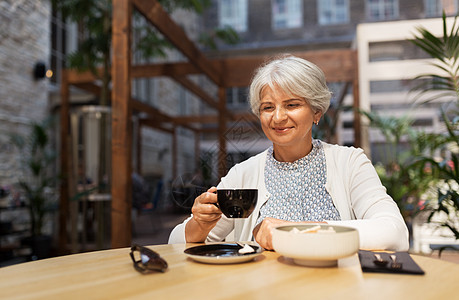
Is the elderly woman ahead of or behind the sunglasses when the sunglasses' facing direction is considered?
behind

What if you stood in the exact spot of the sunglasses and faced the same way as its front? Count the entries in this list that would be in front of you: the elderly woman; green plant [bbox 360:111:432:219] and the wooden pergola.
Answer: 0

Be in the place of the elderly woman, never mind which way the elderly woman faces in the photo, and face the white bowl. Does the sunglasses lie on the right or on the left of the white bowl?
right

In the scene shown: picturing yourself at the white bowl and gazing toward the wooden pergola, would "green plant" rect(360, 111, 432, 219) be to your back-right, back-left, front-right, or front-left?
front-right

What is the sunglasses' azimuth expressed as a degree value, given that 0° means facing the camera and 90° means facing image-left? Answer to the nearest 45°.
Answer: approximately 45°
